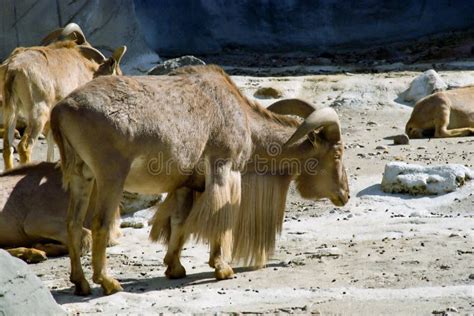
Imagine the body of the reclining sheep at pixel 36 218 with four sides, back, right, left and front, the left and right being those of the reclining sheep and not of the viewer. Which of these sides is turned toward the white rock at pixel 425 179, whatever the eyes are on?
front

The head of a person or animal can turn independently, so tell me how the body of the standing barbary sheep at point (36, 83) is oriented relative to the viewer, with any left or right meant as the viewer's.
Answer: facing away from the viewer and to the right of the viewer

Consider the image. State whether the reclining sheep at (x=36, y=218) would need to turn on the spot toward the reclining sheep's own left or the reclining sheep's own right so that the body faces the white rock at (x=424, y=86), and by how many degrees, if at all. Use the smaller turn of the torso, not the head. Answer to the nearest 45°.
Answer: approximately 135° to the reclining sheep's own right

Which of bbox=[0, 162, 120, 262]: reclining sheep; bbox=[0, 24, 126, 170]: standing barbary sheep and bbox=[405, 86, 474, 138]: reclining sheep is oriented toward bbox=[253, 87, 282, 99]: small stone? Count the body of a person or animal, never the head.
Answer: the standing barbary sheep

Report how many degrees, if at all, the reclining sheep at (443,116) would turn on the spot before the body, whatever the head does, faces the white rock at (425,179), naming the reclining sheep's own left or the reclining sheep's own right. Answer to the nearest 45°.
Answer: approximately 90° to the reclining sheep's own right
